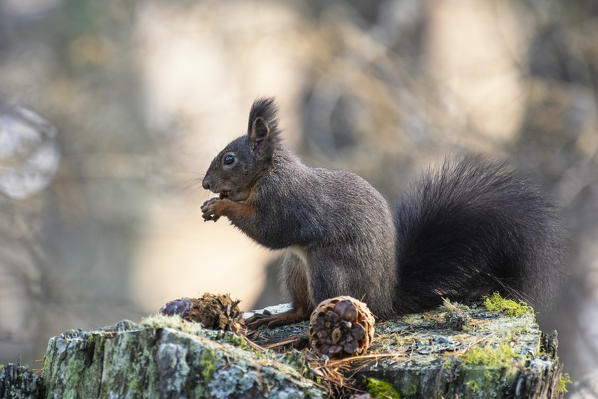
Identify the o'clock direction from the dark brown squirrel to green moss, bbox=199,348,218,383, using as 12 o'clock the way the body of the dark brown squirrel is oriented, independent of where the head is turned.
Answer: The green moss is roughly at 10 o'clock from the dark brown squirrel.

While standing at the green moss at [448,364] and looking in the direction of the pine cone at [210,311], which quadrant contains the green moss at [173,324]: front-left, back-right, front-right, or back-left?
front-left

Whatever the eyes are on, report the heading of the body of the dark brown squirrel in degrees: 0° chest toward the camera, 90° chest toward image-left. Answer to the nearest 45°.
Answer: approximately 90°

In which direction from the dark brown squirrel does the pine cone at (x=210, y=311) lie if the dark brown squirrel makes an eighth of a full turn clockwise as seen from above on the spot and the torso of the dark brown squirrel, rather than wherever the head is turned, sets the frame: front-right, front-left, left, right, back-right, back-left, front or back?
left

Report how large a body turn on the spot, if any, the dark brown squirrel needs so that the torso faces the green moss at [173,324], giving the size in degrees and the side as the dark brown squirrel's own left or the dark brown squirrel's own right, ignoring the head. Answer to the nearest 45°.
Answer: approximately 45° to the dark brown squirrel's own left
